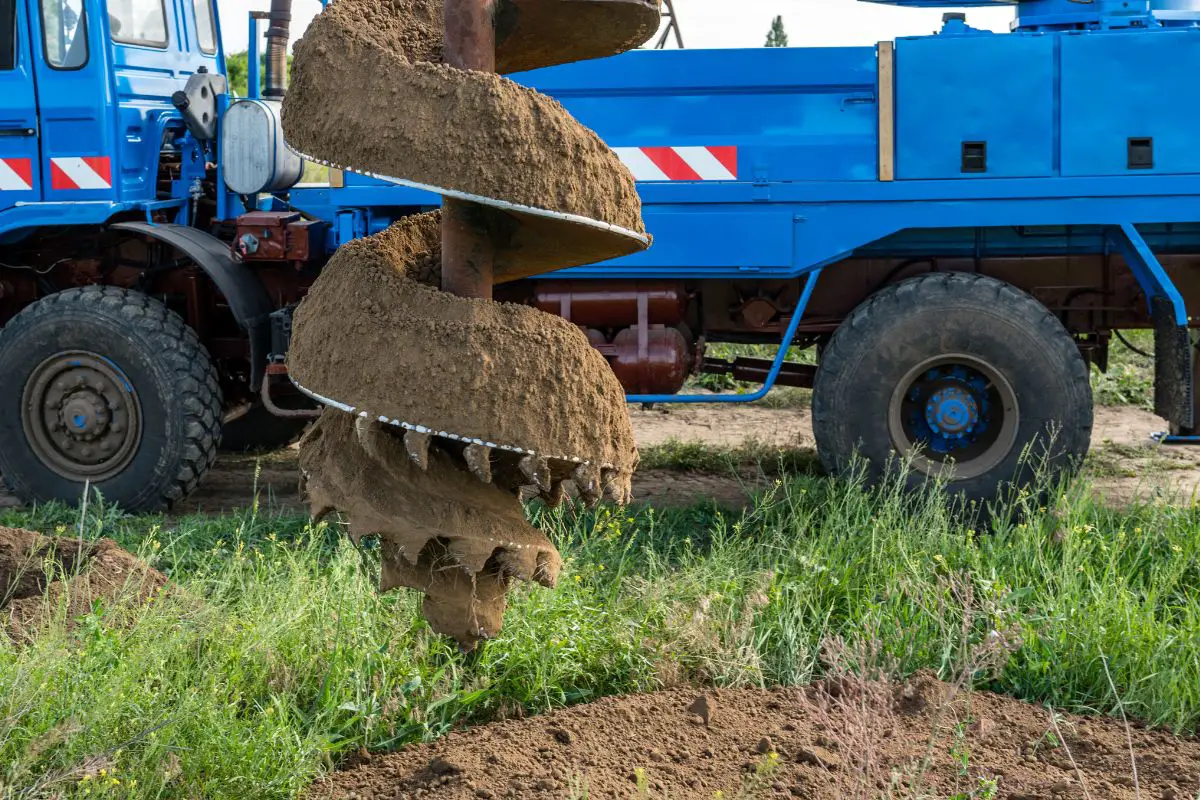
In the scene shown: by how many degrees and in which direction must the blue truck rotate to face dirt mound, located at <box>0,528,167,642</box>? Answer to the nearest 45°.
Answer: approximately 45° to its left

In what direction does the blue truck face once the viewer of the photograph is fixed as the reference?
facing to the left of the viewer
